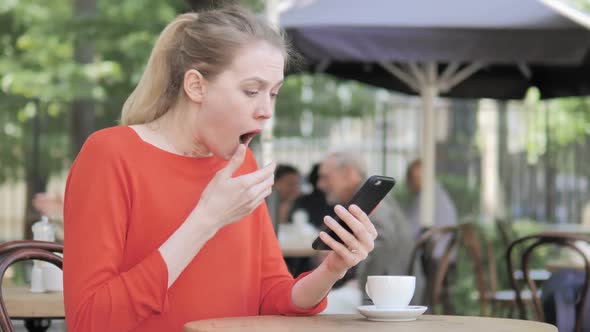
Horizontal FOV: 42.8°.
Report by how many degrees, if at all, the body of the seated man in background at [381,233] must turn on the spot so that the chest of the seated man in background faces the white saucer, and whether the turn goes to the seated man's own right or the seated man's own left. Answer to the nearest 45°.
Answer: approximately 90° to the seated man's own left

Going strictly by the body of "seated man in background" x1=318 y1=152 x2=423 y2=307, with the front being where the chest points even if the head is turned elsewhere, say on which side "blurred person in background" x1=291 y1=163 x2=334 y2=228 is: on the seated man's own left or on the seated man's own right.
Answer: on the seated man's own right

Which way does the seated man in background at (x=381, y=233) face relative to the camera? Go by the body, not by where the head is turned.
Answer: to the viewer's left

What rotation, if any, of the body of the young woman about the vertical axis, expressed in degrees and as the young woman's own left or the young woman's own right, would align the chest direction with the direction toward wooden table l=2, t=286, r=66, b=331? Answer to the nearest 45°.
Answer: approximately 180°
